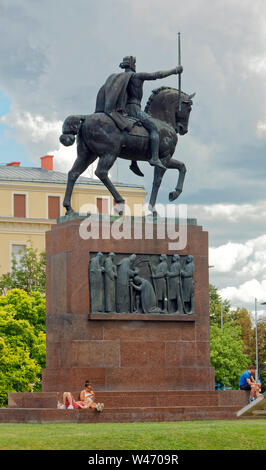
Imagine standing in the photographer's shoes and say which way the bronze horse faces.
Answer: facing to the right of the viewer
